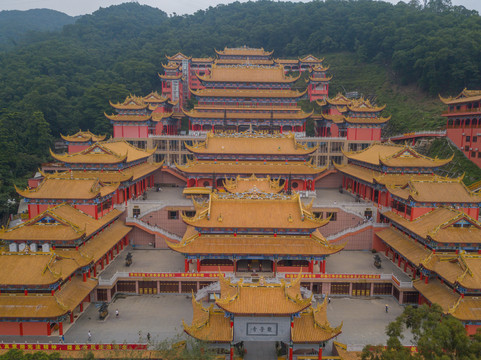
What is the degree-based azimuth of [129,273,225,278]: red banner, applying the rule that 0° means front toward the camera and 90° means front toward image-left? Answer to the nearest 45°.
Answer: approximately 0°

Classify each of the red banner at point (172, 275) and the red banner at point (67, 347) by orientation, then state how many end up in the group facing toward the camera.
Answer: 2

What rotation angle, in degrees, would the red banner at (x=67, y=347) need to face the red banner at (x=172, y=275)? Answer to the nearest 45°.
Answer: approximately 135° to its left

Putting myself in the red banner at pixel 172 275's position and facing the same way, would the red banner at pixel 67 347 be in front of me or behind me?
in front
